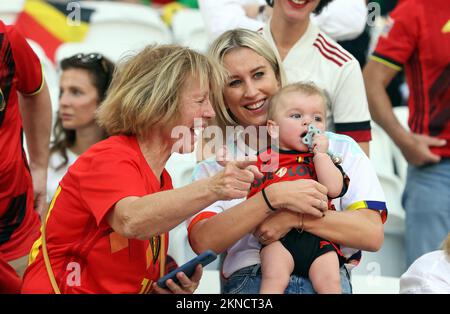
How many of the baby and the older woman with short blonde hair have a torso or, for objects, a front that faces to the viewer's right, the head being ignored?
1

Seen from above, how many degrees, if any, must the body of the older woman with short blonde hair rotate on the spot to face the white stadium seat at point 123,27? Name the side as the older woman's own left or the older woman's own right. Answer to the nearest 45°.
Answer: approximately 90° to the older woman's own left

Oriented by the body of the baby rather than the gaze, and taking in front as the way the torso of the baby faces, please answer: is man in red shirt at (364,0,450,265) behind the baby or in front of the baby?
behind

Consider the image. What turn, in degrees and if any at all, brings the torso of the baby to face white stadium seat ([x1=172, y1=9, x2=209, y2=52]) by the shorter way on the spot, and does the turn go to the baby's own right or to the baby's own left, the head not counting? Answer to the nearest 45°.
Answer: approximately 180°

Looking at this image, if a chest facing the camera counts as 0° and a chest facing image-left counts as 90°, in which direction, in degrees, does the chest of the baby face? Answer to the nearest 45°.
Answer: approximately 0°

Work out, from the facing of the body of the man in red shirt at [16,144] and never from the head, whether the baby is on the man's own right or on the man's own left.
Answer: on the man's own left

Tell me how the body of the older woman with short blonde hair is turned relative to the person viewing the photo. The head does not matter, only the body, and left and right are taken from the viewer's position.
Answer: facing to the right of the viewer

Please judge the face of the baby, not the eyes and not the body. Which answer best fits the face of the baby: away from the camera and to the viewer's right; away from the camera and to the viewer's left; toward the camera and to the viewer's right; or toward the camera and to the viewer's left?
toward the camera and to the viewer's right

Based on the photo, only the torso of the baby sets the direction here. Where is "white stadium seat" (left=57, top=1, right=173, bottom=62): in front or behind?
behind

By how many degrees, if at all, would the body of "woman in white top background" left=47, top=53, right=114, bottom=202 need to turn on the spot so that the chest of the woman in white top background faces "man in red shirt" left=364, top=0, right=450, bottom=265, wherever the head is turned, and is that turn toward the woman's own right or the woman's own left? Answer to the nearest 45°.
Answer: approximately 135° to the woman's own left

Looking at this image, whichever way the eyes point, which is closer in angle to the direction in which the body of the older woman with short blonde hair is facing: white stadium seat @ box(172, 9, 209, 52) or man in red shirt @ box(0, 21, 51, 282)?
the white stadium seat
